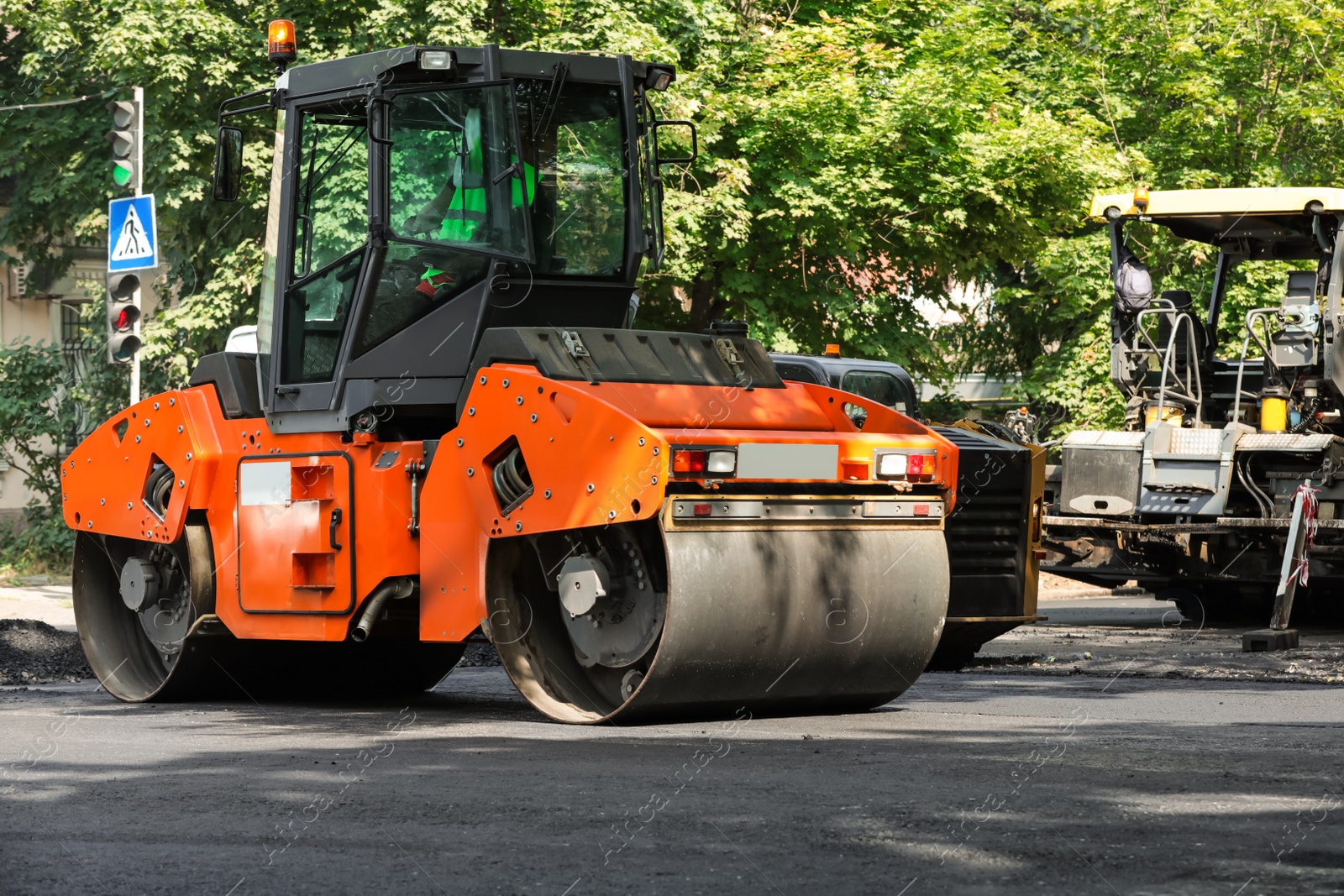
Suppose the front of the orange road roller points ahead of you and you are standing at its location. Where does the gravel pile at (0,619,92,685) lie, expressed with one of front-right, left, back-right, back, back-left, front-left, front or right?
front

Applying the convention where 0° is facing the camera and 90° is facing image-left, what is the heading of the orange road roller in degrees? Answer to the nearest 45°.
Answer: approximately 135°

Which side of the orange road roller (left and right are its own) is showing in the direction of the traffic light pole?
front

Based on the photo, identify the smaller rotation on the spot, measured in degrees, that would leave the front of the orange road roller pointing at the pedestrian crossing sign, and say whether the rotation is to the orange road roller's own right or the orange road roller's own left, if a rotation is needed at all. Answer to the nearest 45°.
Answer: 0° — it already faces it

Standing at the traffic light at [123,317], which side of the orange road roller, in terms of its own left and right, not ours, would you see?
front

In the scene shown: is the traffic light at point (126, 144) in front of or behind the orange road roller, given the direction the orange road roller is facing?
in front
